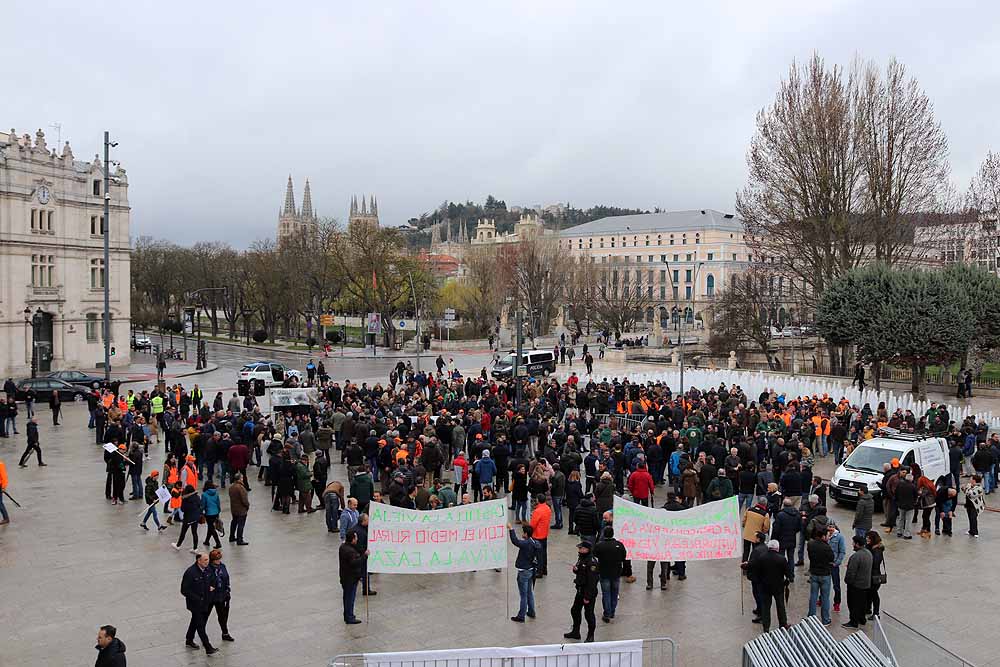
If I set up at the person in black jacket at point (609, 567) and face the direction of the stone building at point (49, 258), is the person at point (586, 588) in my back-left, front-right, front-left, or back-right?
back-left

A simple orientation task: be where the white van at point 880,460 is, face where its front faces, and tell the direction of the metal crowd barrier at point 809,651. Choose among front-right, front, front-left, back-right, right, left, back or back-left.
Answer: front-left

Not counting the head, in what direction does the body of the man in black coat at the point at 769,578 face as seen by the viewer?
away from the camera

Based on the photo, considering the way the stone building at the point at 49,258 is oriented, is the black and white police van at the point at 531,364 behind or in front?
in front

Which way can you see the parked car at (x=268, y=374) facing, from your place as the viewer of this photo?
facing to the right of the viewer

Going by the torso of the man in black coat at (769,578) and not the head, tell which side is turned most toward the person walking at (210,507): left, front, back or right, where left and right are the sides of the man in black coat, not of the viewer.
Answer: left

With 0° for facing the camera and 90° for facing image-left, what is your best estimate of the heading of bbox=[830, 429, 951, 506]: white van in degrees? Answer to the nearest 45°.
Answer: approximately 45°

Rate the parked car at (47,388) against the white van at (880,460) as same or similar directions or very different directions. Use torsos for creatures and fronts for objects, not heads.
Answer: very different directions

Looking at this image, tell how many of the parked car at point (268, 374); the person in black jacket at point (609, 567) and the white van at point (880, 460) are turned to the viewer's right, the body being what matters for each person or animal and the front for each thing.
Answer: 1

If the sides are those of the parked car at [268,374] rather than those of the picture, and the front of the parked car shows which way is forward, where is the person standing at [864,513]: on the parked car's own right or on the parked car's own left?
on the parked car's own right

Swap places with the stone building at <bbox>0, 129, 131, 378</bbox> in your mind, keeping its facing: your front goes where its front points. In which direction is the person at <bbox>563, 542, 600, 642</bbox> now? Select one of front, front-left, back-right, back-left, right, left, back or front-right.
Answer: front-right

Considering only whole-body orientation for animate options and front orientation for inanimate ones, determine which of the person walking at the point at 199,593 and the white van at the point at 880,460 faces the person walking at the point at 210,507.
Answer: the white van
